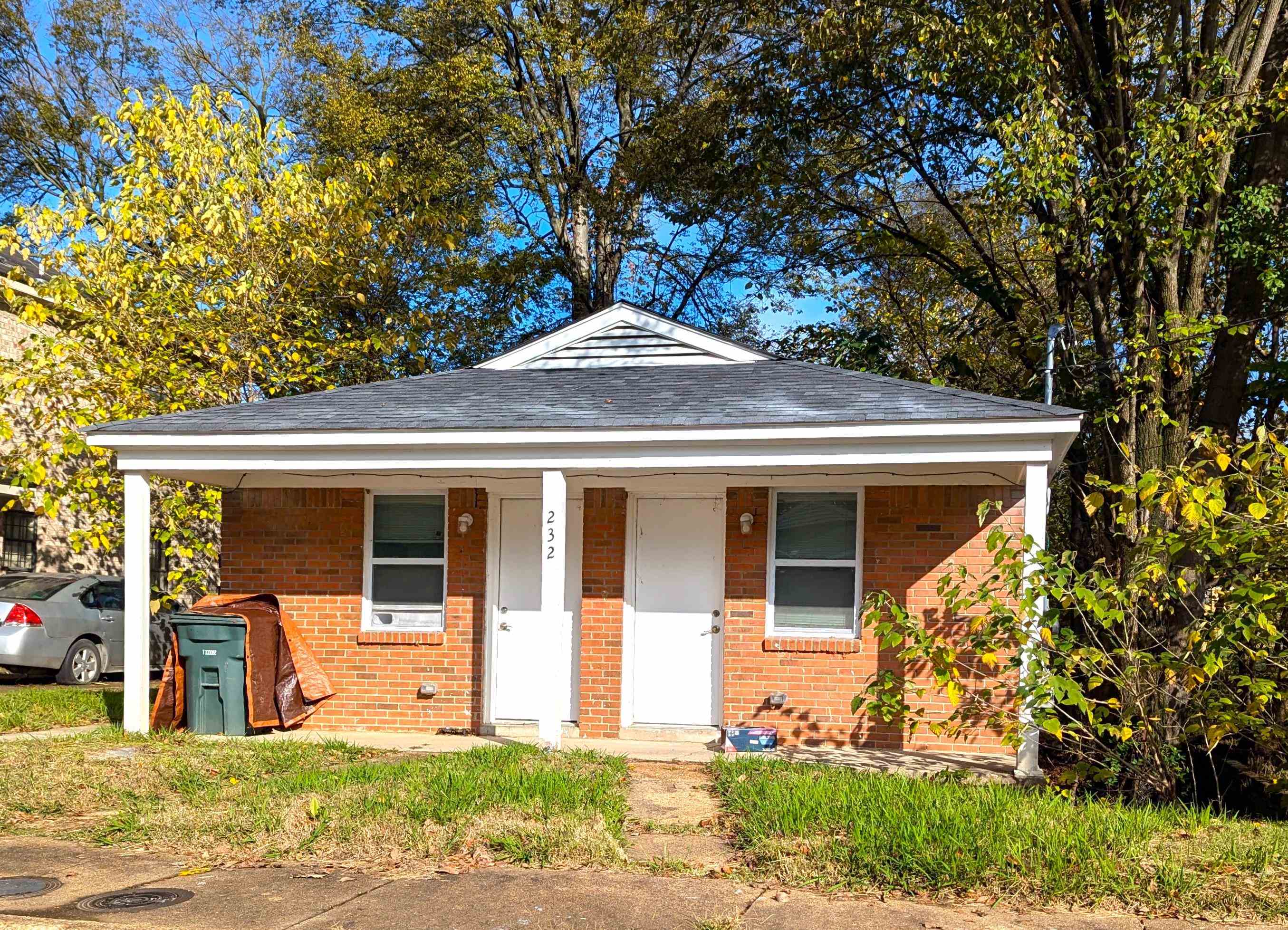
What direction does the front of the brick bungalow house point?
toward the camera

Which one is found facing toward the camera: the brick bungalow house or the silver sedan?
the brick bungalow house

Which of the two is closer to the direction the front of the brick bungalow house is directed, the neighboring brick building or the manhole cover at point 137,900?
the manhole cover

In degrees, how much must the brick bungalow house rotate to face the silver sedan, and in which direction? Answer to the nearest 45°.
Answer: approximately 135° to its right

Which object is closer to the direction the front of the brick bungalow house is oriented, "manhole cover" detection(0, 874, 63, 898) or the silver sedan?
the manhole cover

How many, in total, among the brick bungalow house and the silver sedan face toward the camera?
1

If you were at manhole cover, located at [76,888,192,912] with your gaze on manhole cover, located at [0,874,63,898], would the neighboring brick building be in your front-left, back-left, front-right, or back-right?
front-right

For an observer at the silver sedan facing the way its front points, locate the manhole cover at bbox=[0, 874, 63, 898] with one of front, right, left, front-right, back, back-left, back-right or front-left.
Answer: back-right

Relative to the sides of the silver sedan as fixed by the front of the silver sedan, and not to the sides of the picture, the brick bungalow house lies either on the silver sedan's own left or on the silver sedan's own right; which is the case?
on the silver sedan's own right

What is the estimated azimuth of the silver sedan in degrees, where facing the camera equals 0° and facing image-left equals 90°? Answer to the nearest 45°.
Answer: approximately 225°

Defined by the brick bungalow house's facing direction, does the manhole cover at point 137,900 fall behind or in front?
in front
